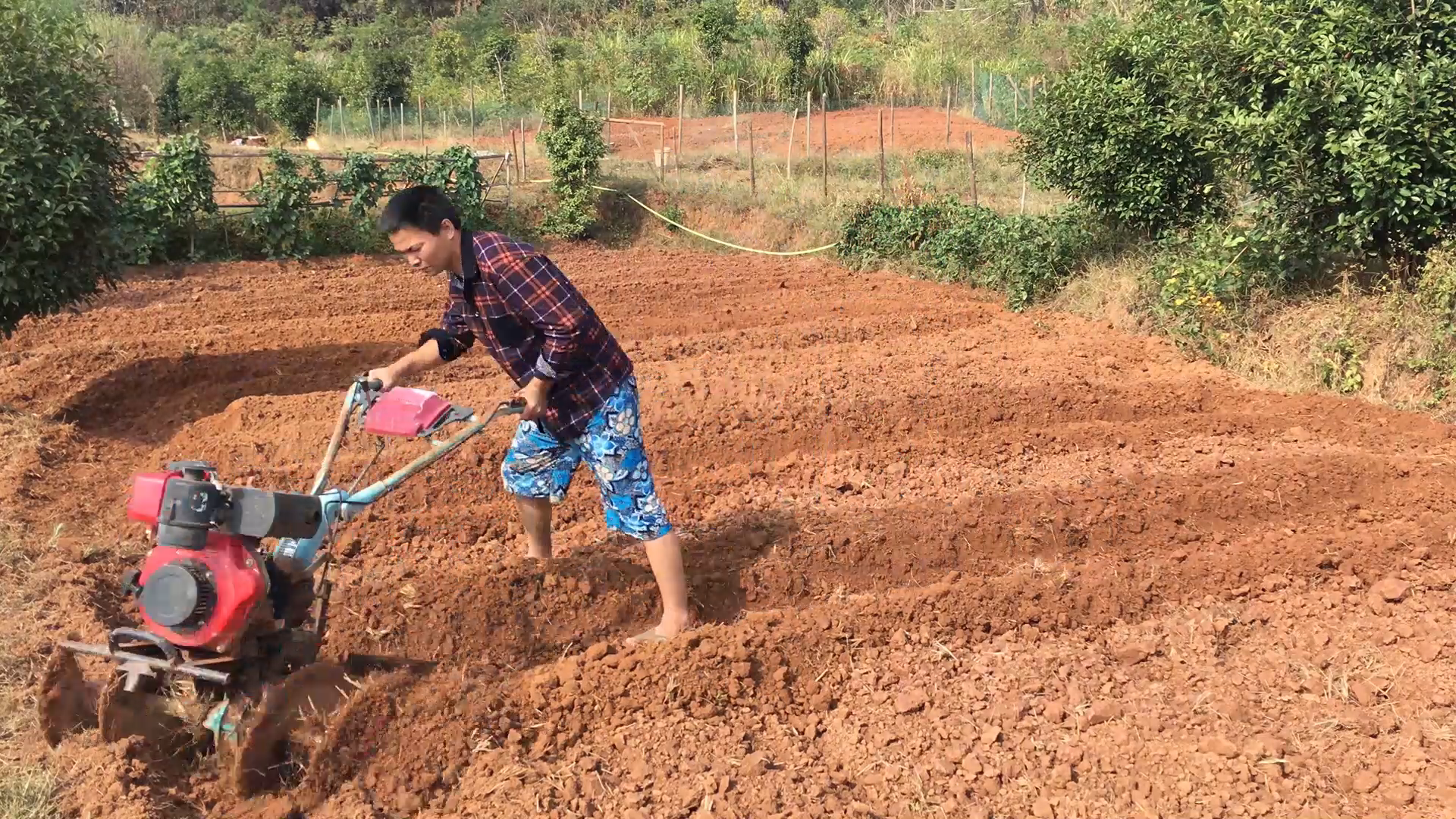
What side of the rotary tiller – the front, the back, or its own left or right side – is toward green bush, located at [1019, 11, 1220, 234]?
back

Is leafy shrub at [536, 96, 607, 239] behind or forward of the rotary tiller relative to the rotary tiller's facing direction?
behind

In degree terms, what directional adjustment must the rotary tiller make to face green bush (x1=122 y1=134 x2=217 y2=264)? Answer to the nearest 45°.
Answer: approximately 135° to its right

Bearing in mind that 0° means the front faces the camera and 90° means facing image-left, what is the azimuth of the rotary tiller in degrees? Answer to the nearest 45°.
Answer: approximately 45°

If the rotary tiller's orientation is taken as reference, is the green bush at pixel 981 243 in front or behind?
behind

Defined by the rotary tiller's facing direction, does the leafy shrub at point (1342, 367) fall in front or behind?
behind
